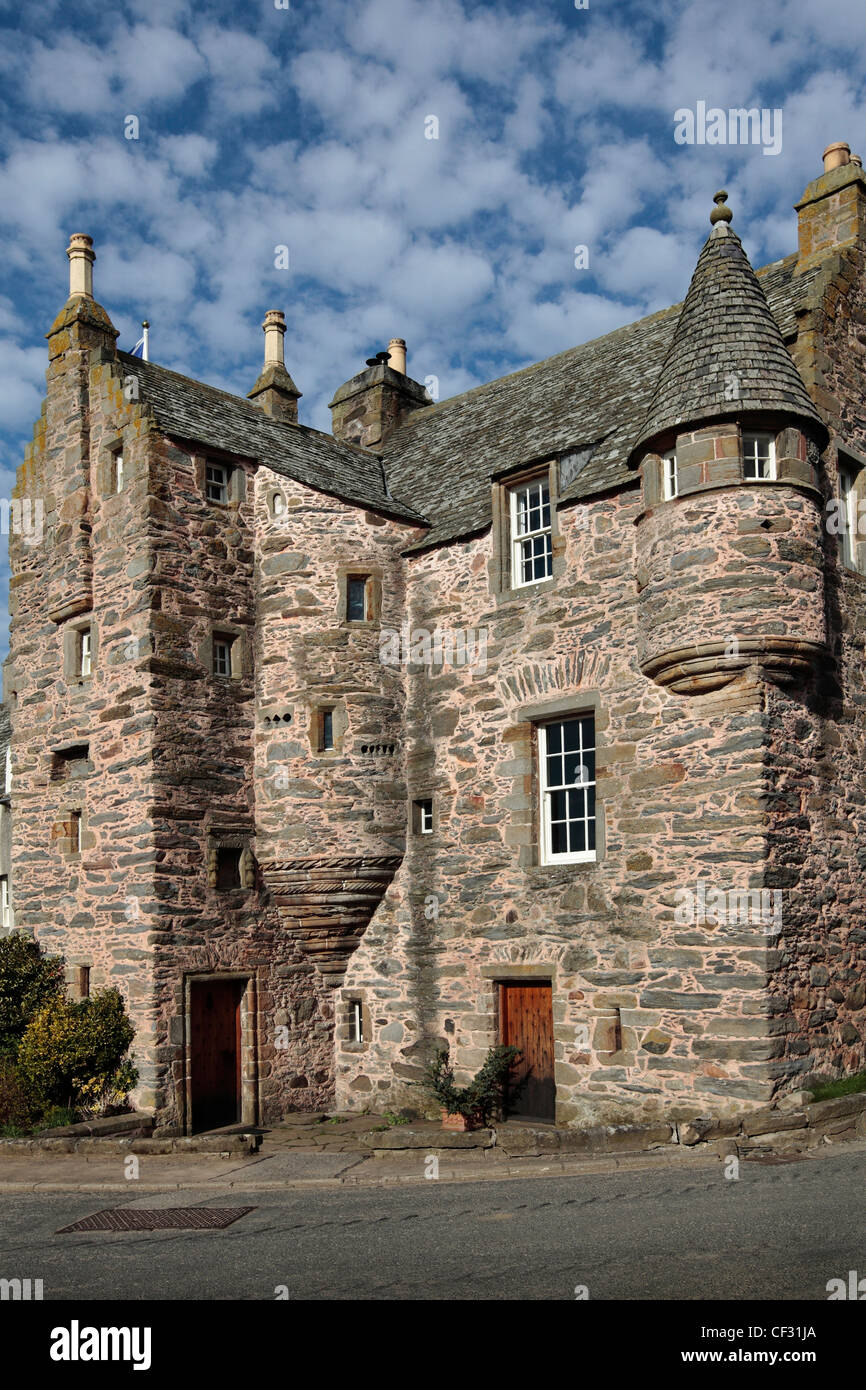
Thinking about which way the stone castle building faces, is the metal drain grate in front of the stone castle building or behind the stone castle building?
in front

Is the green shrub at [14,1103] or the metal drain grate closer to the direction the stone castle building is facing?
the metal drain grate

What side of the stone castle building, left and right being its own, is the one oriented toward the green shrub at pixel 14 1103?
right

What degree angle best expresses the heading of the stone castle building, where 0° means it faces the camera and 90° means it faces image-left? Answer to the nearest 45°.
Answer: approximately 0°

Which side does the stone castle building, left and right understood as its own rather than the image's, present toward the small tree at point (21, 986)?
right
